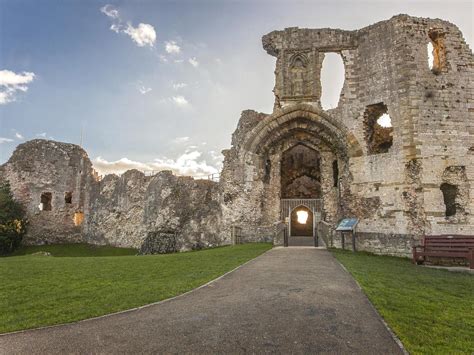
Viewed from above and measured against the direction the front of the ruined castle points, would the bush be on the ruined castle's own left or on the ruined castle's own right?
on the ruined castle's own right

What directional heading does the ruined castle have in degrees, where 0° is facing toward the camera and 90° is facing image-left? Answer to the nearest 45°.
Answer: approximately 0°

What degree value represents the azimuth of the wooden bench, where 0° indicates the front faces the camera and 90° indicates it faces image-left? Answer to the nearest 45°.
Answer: approximately 45°

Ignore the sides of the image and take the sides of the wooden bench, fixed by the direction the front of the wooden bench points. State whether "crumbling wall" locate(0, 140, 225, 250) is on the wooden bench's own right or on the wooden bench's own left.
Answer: on the wooden bench's own right

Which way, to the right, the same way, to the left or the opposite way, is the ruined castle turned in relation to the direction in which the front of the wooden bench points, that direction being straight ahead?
the same way
